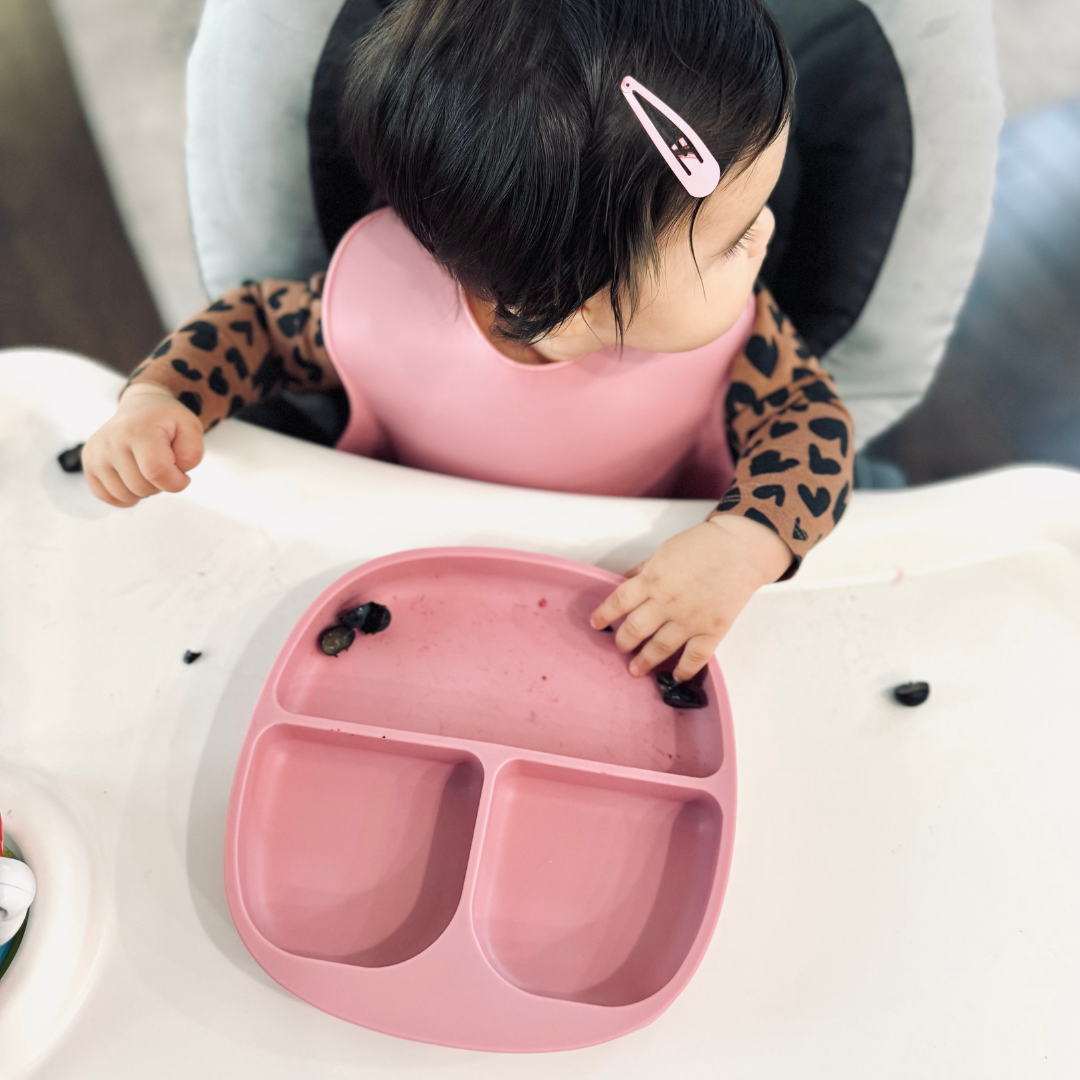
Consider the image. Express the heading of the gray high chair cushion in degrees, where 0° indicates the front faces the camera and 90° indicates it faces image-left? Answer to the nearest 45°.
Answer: approximately 0°
